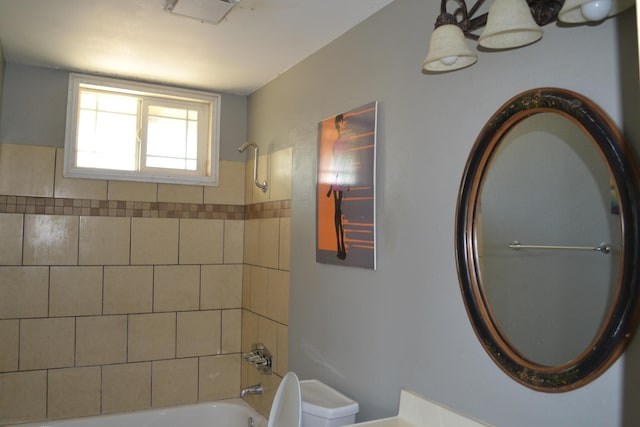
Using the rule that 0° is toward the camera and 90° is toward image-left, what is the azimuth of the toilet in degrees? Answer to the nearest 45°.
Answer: approximately 45°

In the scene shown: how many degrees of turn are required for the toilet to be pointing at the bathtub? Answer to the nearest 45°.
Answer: approximately 90° to its right

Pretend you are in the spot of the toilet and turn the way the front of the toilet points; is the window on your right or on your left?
on your right
